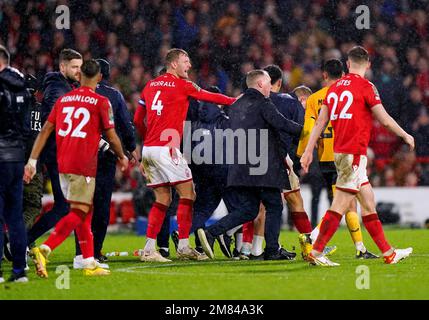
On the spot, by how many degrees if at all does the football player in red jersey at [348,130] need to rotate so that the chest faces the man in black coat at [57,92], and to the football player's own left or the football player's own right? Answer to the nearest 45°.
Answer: approximately 135° to the football player's own left

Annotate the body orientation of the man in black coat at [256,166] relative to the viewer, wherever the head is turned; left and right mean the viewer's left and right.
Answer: facing away from the viewer and to the right of the viewer

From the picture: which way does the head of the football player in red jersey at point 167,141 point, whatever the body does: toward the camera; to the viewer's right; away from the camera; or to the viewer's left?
to the viewer's right

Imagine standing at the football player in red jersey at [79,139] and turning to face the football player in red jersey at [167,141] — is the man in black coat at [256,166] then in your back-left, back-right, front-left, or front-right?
front-right

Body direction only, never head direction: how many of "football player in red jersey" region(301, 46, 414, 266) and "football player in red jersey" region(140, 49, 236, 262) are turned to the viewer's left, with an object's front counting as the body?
0

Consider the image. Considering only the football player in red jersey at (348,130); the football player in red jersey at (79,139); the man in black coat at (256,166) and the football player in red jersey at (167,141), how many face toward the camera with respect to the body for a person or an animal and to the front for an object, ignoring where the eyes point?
0

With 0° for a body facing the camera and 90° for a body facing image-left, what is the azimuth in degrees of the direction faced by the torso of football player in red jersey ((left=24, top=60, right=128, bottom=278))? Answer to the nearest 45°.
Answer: approximately 225°

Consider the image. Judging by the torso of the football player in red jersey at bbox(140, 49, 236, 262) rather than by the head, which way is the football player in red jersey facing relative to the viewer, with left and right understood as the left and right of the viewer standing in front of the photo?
facing away from the viewer and to the right of the viewer

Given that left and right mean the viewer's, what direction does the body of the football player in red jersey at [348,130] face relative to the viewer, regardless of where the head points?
facing away from the viewer and to the right of the viewer

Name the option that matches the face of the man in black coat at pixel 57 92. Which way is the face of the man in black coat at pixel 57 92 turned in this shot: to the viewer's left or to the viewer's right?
to the viewer's right

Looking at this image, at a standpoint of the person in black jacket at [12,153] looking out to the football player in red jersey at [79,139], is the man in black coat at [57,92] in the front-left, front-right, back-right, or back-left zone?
front-left

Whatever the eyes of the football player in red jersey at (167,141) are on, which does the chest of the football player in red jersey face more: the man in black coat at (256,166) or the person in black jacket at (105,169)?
the man in black coat

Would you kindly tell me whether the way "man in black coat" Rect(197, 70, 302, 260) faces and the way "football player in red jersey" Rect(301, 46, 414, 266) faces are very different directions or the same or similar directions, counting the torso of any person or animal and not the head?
same or similar directions
